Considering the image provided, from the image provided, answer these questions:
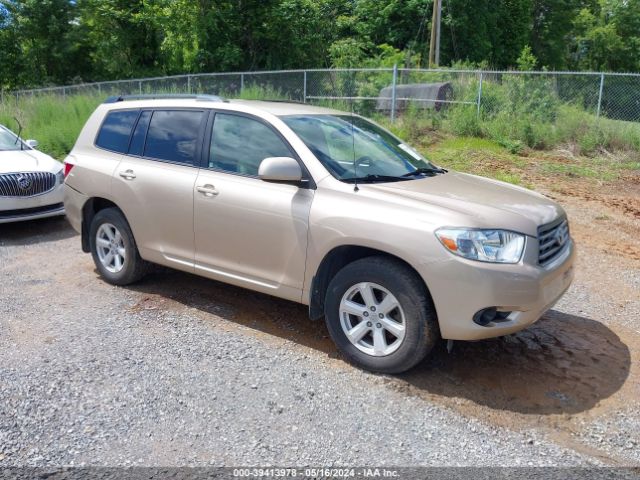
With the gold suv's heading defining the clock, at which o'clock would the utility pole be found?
The utility pole is roughly at 8 o'clock from the gold suv.

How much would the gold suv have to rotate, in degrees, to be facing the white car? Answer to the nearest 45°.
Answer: approximately 180°

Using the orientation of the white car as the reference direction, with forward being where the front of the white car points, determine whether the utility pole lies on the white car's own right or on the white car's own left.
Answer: on the white car's own left

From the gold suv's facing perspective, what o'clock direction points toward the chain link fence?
The chain link fence is roughly at 8 o'clock from the gold suv.

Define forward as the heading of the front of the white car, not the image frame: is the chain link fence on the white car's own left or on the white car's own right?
on the white car's own left

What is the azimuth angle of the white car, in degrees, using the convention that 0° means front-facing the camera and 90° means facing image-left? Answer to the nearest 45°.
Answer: approximately 315°

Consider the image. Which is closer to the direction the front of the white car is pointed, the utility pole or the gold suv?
the gold suv
